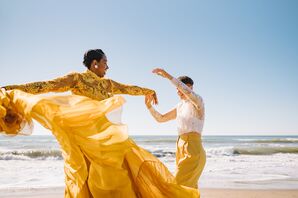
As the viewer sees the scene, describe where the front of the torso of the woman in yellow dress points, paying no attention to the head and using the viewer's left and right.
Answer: facing the viewer and to the right of the viewer

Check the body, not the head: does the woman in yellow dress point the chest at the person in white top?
no

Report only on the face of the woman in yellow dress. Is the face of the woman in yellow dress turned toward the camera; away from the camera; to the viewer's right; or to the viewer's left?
to the viewer's right
